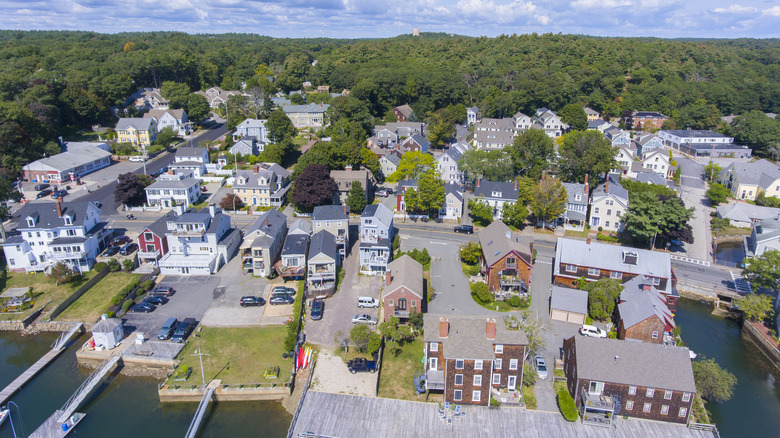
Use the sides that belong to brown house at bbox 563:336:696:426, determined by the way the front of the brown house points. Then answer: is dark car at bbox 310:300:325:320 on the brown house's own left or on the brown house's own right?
on the brown house's own right

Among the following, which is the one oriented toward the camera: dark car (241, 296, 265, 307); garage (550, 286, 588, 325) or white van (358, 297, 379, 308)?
the garage

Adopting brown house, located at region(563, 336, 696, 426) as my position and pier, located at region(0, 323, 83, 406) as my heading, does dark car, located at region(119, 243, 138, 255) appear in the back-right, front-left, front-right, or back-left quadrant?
front-right

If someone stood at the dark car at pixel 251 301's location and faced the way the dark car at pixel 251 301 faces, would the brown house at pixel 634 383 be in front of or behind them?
in front

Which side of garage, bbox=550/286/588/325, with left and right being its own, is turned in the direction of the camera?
front

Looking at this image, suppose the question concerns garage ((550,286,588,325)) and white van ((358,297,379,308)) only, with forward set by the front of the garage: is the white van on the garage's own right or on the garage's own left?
on the garage's own right

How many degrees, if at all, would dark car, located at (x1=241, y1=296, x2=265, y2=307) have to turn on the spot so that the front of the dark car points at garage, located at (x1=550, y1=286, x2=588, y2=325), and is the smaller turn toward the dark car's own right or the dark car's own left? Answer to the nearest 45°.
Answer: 0° — it already faces it

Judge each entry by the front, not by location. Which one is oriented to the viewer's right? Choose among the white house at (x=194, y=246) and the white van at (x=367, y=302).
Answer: the white van

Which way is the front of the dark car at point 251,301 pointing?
to the viewer's right

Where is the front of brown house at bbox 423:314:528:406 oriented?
toward the camera

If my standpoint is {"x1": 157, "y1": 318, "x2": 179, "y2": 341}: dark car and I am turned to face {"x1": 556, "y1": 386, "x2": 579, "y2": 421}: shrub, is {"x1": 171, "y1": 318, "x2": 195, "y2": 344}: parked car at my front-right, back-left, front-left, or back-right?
front-left

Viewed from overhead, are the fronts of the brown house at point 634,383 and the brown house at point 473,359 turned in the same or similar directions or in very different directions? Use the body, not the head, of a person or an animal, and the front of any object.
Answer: same or similar directions

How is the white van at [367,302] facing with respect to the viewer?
to the viewer's right
